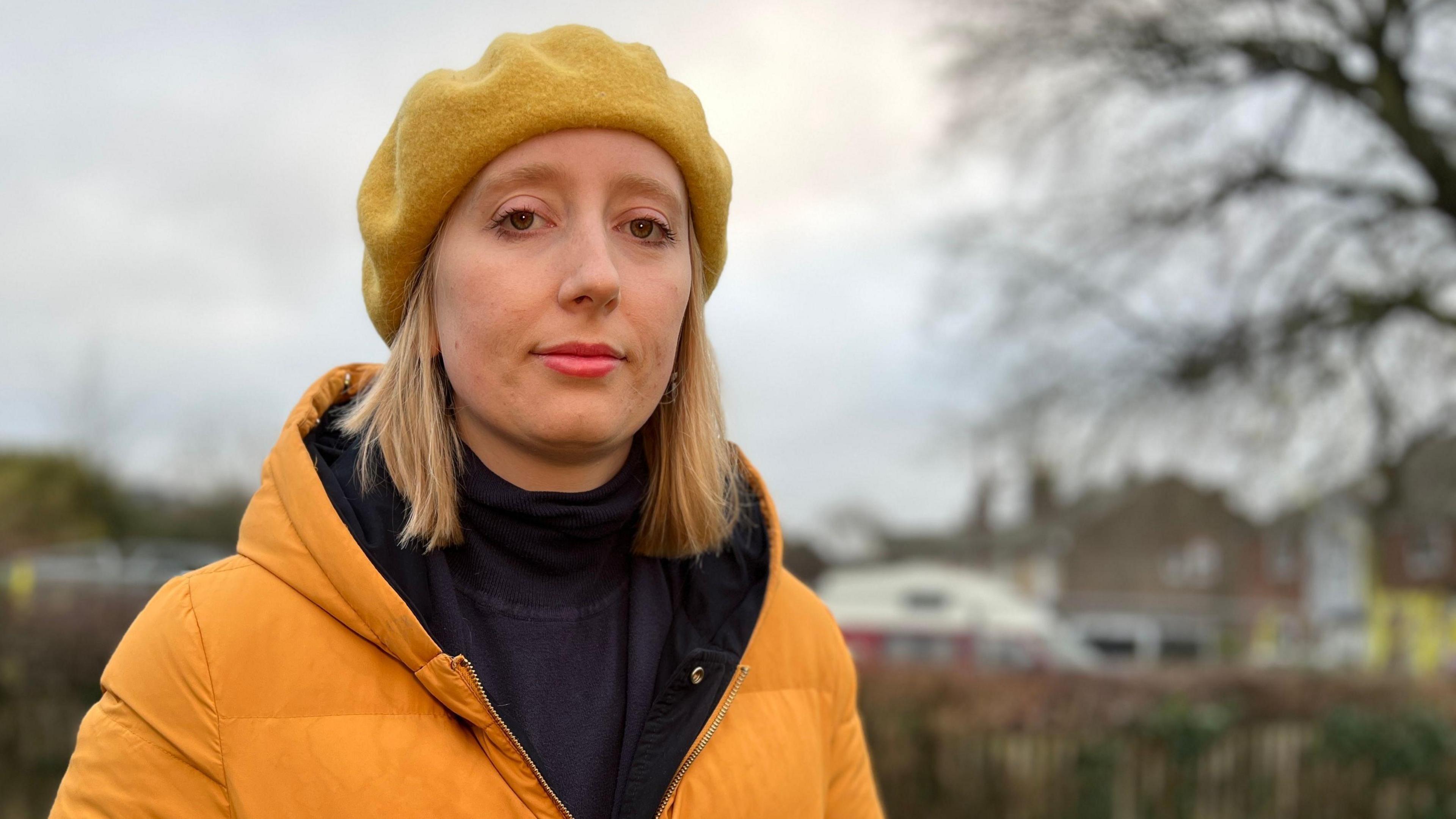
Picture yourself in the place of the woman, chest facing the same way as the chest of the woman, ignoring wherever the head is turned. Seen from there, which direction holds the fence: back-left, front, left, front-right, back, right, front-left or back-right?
left

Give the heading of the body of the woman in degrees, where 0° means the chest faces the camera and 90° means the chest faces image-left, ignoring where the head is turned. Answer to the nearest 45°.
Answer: approximately 315°
